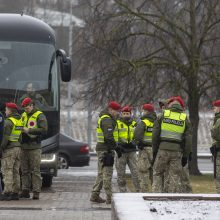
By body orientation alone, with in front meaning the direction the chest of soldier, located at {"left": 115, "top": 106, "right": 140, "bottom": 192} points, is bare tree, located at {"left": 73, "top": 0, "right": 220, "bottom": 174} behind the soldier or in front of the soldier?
behind

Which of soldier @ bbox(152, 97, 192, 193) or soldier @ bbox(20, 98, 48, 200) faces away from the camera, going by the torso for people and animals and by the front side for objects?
soldier @ bbox(152, 97, 192, 193)

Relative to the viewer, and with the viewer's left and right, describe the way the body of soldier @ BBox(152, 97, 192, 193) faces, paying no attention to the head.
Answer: facing away from the viewer

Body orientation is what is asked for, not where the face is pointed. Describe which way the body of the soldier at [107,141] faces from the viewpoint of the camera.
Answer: to the viewer's right

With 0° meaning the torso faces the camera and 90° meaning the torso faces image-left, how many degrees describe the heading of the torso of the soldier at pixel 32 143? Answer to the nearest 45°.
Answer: approximately 45°
